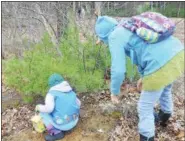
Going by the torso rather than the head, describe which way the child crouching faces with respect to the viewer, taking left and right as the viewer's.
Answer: facing away from the viewer and to the left of the viewer

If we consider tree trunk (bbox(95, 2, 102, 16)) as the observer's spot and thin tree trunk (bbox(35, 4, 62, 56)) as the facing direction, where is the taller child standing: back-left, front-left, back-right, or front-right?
front-left

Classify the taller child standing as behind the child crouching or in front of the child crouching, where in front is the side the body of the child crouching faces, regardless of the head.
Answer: behind
